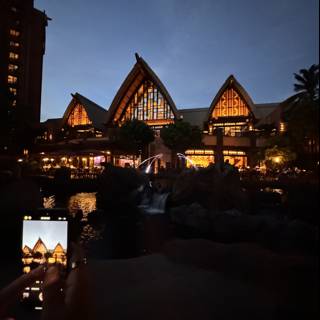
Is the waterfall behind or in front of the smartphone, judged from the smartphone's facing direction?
behind

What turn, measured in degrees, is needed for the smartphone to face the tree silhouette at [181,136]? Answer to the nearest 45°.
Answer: approximately 135° to its left

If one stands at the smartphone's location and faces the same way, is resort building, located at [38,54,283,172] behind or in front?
behind

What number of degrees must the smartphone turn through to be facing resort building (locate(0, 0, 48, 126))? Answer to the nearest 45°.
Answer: approximately 180°

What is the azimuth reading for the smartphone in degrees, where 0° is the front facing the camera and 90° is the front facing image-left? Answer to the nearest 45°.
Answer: approximately 0°

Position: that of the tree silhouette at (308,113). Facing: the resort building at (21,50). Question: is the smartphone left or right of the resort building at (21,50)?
left
